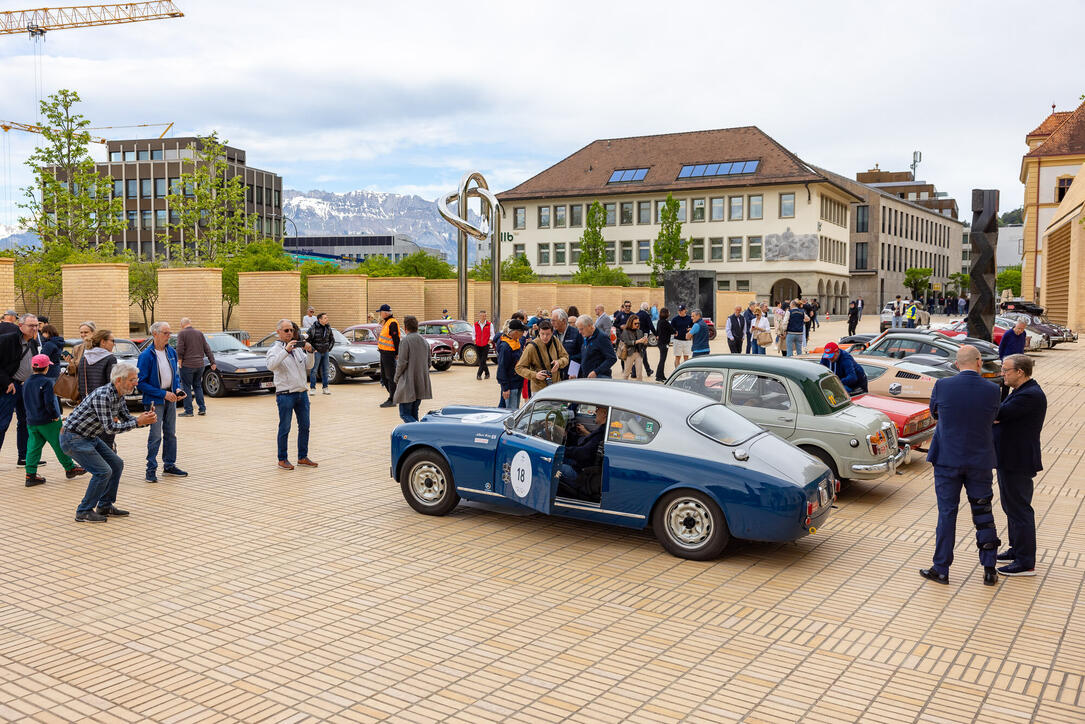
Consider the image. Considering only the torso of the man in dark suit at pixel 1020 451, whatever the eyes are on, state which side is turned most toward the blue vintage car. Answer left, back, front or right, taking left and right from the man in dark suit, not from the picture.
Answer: front

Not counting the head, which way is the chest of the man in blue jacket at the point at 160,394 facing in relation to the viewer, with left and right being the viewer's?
facing the viewer and to the right of the viewer

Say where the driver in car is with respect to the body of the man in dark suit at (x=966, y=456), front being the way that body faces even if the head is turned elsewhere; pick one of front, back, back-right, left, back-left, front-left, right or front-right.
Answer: left

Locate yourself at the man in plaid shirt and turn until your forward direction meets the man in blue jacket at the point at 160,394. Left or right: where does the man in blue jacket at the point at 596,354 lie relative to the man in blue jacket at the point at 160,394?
right

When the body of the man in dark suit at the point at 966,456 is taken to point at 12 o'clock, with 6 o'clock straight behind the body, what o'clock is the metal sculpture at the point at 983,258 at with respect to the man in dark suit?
The metal sculpture is roughly at 12 o'clock from the man in dark suit.

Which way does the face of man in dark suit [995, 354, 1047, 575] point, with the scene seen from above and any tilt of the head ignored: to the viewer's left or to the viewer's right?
to the viewer's left

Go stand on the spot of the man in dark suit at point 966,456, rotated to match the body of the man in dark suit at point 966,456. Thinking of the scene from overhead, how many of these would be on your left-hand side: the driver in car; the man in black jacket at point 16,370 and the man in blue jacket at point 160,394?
3

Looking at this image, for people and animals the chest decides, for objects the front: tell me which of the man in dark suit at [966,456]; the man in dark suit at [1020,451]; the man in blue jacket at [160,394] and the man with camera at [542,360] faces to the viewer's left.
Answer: the man in dark suit at [1020,451]

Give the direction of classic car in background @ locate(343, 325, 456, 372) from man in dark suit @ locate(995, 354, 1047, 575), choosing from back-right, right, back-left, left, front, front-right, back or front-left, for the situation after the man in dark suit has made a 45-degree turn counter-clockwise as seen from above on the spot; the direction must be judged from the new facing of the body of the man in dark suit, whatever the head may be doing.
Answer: right

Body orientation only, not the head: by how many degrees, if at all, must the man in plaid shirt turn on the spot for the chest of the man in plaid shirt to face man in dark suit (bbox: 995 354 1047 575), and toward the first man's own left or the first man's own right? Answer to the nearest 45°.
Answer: approximately 45° to the first man's own right

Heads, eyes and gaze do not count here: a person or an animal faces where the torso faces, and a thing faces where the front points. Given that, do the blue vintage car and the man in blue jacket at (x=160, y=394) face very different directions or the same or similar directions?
very different directions

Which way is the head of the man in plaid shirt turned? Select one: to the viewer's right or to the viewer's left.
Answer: to the viewer's right

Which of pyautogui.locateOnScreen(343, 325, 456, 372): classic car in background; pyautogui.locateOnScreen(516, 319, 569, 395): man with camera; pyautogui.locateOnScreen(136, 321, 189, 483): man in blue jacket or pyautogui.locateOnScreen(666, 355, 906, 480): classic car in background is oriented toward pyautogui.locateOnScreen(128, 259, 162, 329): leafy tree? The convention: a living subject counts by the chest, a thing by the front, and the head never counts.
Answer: pyautogui.locateOnScreen(666, 355, 906, 480): classic car in background

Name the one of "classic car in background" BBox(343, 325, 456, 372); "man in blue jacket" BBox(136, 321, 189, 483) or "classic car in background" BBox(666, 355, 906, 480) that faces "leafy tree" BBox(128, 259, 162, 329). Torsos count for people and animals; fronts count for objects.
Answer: "classic car in background" BBox(666, 355, 906, 480)

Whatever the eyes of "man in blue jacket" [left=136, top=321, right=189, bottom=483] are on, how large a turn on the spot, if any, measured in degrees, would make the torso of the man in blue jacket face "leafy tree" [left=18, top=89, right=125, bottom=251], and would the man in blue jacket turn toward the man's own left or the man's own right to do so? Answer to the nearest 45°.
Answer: approximately 135° to the man's own left

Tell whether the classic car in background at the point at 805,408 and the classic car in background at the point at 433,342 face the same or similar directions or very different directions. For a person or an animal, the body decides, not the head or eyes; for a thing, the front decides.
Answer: very different directions
